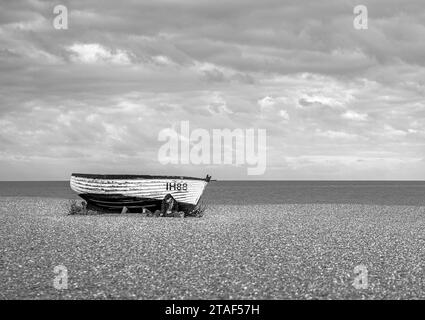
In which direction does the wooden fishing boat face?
to the viewer's right
